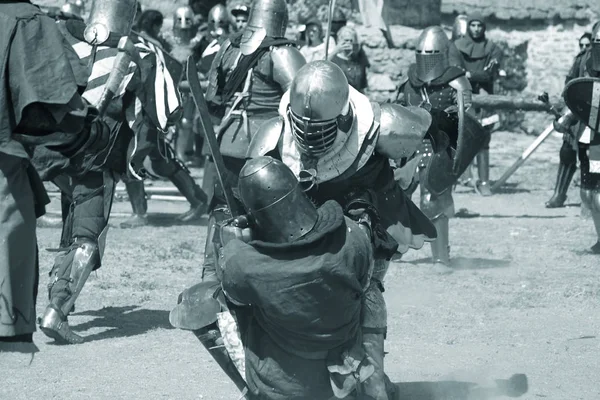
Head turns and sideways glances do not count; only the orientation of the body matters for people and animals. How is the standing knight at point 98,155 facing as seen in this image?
to the viewer's right

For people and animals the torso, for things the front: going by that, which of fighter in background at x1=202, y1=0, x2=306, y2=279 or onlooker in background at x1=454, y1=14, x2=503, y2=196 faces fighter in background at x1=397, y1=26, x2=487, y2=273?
the onlooker in background

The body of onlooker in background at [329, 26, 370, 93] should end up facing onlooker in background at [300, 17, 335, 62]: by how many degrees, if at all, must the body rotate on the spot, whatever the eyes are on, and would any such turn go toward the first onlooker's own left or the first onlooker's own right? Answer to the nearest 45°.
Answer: approximately 90° to the first onlooker's own right

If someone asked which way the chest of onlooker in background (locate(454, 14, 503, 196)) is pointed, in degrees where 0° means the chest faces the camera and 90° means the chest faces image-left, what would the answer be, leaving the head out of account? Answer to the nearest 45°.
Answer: approximately 0°

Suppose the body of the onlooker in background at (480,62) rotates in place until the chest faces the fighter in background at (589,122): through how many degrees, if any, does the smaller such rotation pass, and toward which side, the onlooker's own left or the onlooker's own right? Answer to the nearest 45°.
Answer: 0° — they already face them

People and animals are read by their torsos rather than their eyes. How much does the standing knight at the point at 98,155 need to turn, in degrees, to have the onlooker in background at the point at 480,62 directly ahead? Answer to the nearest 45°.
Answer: approximately 45° to its left
